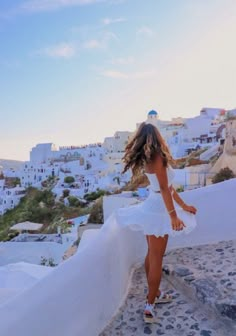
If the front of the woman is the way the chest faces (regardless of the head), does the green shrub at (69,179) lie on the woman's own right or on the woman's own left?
on the woman's own left

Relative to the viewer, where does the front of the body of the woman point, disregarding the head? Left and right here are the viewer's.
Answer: facing away from the viewer and to the right of the viewer

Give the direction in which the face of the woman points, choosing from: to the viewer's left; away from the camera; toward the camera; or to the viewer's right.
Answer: away from the camera

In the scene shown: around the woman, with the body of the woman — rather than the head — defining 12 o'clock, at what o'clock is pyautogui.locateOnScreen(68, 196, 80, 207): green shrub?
The green shrub is roughly at 10 o'clock from the woman.
